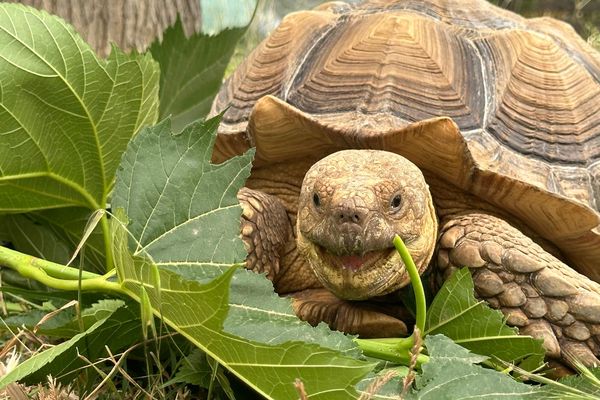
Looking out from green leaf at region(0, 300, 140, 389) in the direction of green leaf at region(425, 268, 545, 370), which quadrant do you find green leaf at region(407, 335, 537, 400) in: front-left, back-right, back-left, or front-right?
front-right

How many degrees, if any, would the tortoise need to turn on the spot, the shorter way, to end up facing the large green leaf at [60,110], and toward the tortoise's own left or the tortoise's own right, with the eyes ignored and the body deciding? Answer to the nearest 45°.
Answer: approximately 45° to the tortoise's own right

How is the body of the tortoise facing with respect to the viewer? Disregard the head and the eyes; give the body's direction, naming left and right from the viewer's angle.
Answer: facing the viewer

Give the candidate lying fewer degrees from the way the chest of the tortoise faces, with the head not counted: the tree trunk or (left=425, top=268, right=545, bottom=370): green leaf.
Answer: the green leaf

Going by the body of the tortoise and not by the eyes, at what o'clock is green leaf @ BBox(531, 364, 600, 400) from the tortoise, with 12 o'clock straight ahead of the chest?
The green leaf is roughly at 11 o'clock from the tortoise.

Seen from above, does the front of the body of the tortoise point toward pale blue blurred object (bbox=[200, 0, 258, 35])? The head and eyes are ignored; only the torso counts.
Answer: no

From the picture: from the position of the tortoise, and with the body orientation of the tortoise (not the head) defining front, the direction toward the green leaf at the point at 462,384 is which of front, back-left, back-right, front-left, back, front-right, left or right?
front

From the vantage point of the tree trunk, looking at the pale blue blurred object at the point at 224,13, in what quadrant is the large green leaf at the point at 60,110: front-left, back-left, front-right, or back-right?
back-right

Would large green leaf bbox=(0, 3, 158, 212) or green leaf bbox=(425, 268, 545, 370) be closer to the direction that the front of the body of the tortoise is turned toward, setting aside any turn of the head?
the green leaf

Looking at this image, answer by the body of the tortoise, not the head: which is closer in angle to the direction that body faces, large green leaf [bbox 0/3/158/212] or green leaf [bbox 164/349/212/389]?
the green leaf

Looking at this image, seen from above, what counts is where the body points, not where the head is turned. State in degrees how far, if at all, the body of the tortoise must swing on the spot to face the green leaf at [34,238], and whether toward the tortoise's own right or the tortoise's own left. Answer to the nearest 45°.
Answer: approximately 90° to the tortoise's own right

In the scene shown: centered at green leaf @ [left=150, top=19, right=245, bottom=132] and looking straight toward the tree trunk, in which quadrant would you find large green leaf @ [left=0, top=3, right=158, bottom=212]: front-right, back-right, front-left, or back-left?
back-left

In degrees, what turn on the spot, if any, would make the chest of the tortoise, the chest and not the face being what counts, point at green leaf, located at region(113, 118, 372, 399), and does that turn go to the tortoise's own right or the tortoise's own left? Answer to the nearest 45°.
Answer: approximately 45° to the tortoise's own right

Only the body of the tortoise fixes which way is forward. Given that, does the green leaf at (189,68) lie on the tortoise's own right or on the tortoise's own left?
on the tortoise's own right

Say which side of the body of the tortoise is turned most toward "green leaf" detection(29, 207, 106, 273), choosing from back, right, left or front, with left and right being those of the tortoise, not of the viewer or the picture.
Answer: right

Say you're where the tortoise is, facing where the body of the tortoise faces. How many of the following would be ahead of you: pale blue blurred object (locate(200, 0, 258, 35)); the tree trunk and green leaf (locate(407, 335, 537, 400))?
1

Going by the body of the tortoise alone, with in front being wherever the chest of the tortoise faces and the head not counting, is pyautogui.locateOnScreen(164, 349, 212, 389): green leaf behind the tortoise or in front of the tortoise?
in front

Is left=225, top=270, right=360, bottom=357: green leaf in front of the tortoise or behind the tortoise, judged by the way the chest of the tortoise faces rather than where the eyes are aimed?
in front
